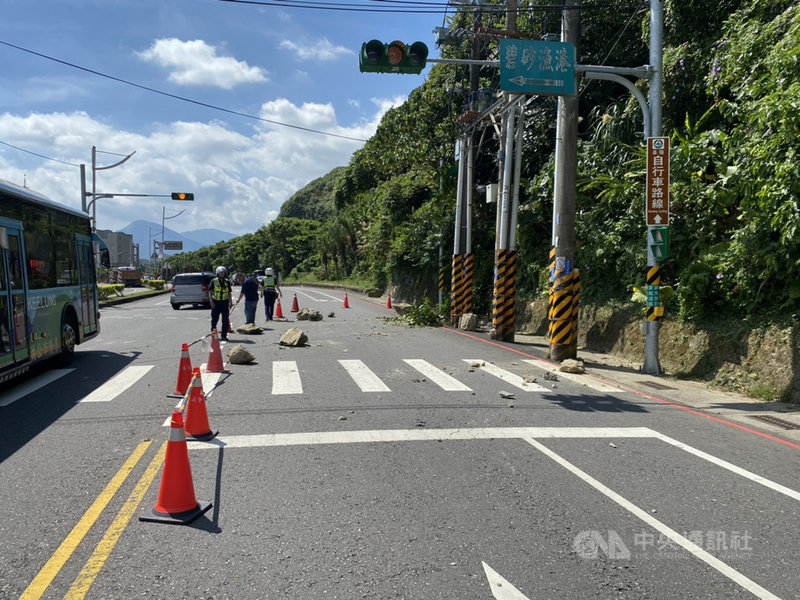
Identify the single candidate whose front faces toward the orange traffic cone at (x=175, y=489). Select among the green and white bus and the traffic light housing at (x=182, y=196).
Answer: the traffic light housing

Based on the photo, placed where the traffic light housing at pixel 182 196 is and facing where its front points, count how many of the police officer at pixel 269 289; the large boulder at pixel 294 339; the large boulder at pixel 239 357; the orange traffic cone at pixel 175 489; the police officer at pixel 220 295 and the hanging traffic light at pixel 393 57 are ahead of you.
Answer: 6

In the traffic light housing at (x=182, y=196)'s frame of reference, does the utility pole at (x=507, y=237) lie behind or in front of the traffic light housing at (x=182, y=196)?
in front

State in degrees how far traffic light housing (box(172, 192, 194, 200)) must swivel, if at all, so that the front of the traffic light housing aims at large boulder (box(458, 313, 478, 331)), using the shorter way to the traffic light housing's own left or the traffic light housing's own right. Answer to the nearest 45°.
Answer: approximately 45° to the traffic light housing's own left

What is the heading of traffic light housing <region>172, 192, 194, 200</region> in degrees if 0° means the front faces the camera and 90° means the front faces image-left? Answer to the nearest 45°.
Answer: approximately 0°

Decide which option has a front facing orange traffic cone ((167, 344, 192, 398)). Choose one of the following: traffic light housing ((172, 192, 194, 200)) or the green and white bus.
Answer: the traffic light housing
